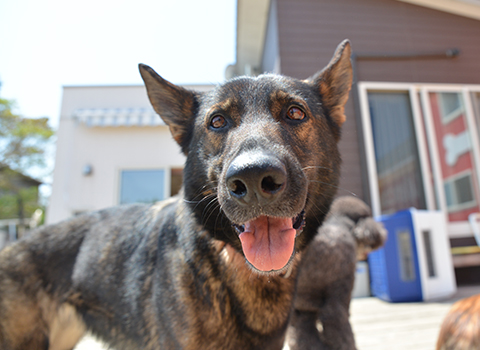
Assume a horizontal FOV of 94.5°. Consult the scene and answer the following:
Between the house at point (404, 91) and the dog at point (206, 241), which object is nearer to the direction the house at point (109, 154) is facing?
the dog

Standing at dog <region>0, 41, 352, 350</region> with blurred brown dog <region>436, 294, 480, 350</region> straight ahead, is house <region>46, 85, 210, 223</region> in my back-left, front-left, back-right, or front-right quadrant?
back-left

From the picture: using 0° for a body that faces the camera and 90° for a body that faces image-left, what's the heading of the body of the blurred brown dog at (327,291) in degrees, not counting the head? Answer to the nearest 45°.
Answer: approximately 270°

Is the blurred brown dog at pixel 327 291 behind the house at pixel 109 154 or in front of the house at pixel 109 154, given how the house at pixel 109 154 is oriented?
in front

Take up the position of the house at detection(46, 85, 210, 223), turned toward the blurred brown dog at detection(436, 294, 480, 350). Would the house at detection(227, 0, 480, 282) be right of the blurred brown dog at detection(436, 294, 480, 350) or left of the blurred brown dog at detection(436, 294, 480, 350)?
left

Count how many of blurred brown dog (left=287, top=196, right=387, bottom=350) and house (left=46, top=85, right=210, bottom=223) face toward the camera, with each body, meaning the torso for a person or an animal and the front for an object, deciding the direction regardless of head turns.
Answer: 1

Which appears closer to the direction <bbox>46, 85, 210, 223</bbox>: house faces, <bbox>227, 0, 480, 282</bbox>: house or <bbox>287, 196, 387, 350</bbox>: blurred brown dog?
the blurred brown dog

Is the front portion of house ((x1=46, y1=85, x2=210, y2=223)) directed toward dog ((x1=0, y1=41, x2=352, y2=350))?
yes

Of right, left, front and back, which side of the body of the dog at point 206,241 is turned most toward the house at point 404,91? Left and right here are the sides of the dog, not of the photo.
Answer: left

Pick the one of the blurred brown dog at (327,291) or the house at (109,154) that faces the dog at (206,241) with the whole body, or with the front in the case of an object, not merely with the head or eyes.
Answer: the house
